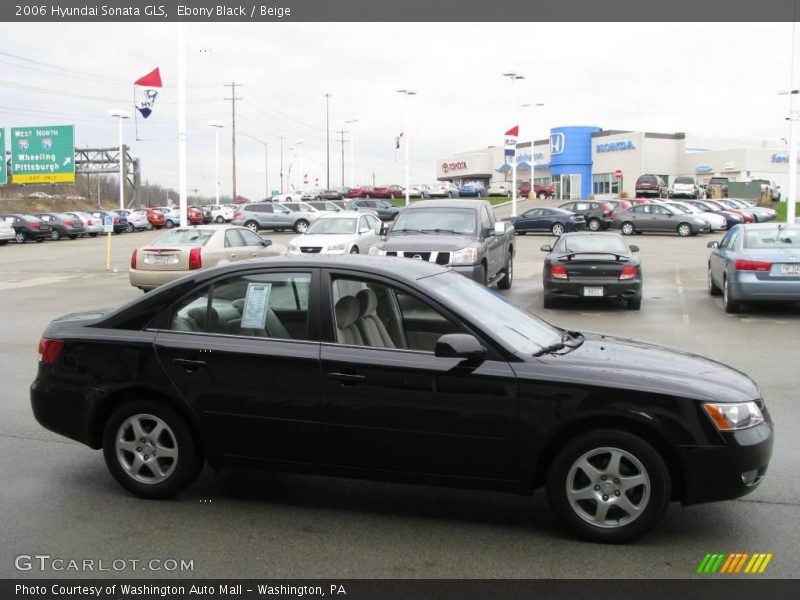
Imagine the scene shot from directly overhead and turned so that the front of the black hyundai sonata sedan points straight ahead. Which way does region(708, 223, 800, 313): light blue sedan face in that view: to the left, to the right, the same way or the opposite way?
to the left

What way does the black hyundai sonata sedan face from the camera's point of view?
to the viewer's right

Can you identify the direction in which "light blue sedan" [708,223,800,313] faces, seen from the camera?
facing away from the viewer

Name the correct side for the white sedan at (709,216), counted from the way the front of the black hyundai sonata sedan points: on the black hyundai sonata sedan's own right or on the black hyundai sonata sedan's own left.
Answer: on the black hyundai sonata sedan's own left

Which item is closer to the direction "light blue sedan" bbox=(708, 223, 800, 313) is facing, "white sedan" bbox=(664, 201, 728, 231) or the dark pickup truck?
the white sedan
